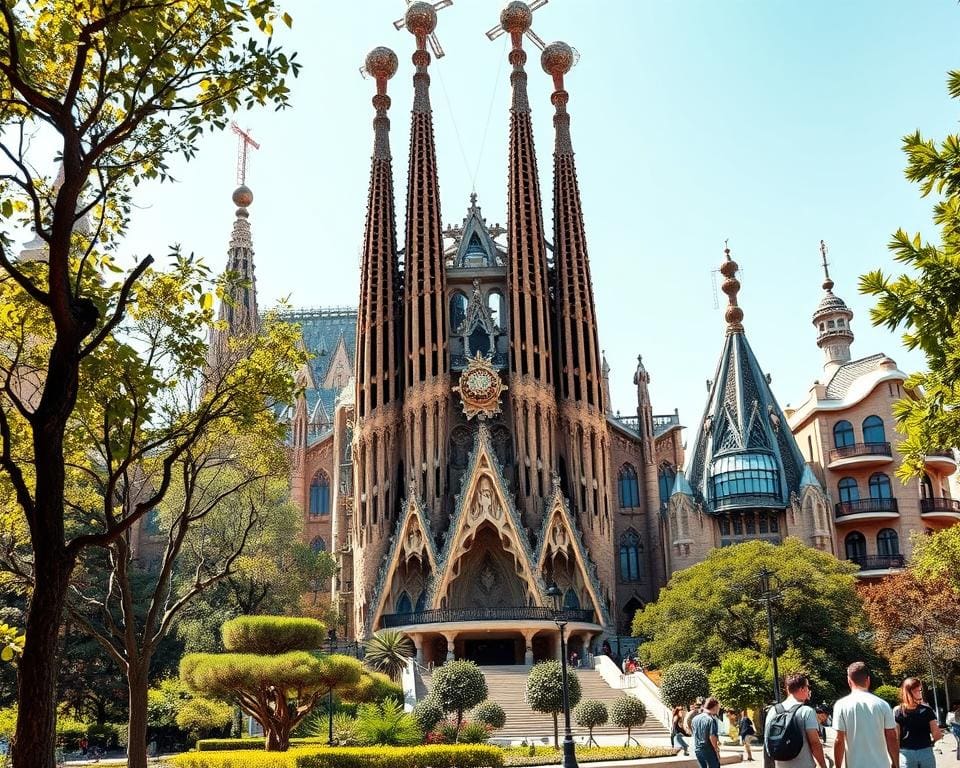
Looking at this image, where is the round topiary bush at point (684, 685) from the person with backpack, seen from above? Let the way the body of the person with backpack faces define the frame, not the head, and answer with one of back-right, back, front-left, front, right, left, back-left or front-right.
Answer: front-left

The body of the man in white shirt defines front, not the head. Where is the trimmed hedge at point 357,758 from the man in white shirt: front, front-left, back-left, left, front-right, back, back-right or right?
front-left

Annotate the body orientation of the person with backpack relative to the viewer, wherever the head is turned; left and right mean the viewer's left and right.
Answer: facing away from the viewer and to the right of the viewer

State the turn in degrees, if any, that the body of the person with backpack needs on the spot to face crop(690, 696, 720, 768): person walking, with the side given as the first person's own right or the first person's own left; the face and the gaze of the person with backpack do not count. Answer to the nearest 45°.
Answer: approximately 45° to the first person's own left

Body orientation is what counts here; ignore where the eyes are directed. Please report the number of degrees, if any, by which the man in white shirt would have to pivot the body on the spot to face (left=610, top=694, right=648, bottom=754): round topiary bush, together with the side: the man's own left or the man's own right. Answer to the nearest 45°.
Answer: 0° — they already face it

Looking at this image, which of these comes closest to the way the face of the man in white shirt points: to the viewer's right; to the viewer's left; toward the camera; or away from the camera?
away from the camera

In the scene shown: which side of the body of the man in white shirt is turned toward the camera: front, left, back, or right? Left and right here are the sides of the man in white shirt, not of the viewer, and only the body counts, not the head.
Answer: back

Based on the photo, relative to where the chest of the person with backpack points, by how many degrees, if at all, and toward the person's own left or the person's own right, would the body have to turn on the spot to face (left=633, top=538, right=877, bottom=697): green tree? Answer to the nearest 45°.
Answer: approximately 45° to the person's own left

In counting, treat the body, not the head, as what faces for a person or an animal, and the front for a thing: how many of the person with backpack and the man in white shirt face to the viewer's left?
0

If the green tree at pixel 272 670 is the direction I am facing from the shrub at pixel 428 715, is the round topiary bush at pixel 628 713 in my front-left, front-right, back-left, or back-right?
back-left

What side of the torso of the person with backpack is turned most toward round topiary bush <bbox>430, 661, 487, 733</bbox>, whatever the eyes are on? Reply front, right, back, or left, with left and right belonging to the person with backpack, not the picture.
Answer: left

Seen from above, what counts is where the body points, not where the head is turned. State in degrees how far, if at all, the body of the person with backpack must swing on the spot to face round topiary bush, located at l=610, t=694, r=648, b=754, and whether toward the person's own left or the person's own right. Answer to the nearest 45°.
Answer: approximately 45° to the person's own left
